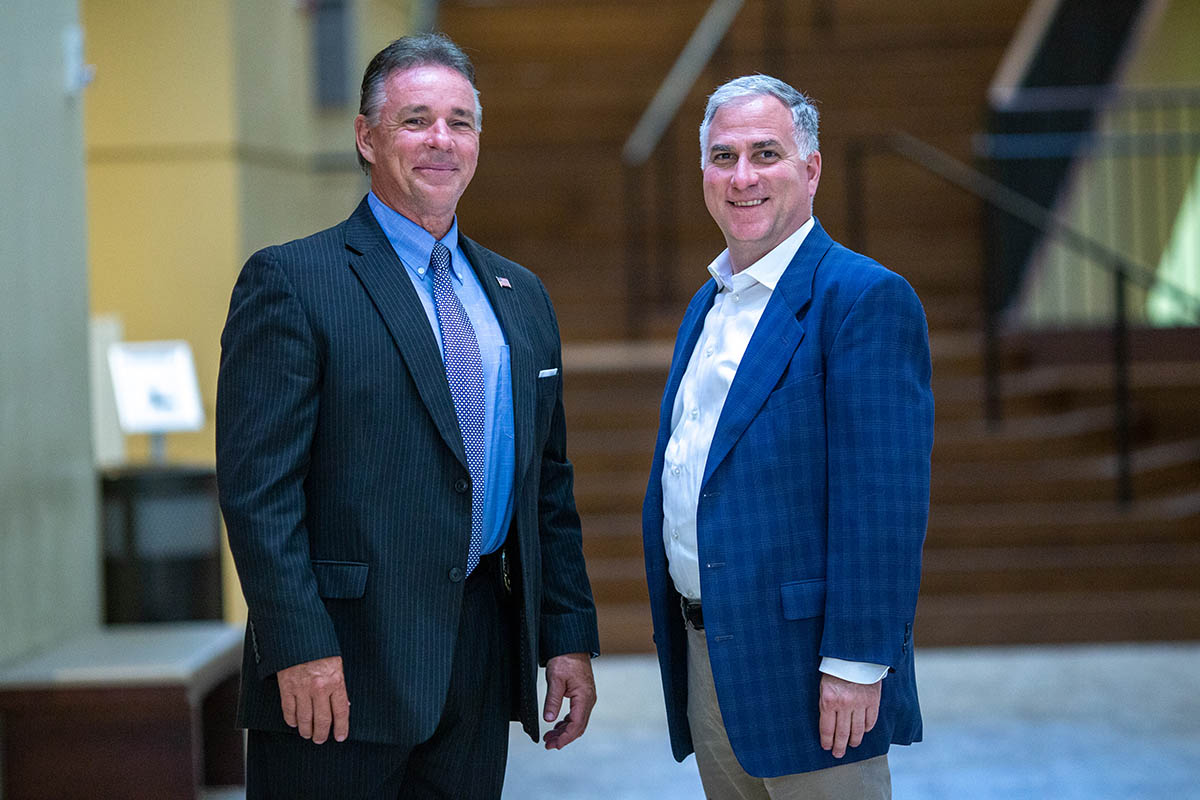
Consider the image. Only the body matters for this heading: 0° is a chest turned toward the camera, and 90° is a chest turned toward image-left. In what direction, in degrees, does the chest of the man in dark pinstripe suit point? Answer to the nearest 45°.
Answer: approximately 315°

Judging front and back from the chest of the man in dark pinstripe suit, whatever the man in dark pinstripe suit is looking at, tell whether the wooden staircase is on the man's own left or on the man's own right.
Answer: on the man's own left

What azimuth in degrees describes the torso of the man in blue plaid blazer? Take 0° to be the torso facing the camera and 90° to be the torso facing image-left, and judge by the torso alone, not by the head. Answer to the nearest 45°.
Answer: approximately 45°

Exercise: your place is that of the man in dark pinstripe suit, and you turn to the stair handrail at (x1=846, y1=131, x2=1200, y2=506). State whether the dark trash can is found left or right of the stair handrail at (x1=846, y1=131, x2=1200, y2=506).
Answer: left

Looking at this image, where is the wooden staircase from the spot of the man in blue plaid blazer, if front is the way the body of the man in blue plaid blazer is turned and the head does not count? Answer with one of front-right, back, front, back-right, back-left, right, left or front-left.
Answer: back-right

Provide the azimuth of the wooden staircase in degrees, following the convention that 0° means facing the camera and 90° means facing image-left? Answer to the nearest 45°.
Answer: approximately 0°

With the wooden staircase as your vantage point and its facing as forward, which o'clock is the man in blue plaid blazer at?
The man in blue plaid blazer is roughly at 12 o'clock from the wooden staircase.

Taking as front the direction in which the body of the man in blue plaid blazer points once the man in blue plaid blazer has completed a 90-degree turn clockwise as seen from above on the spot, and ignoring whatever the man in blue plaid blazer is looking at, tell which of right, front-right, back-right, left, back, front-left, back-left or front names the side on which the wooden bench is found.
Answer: front
